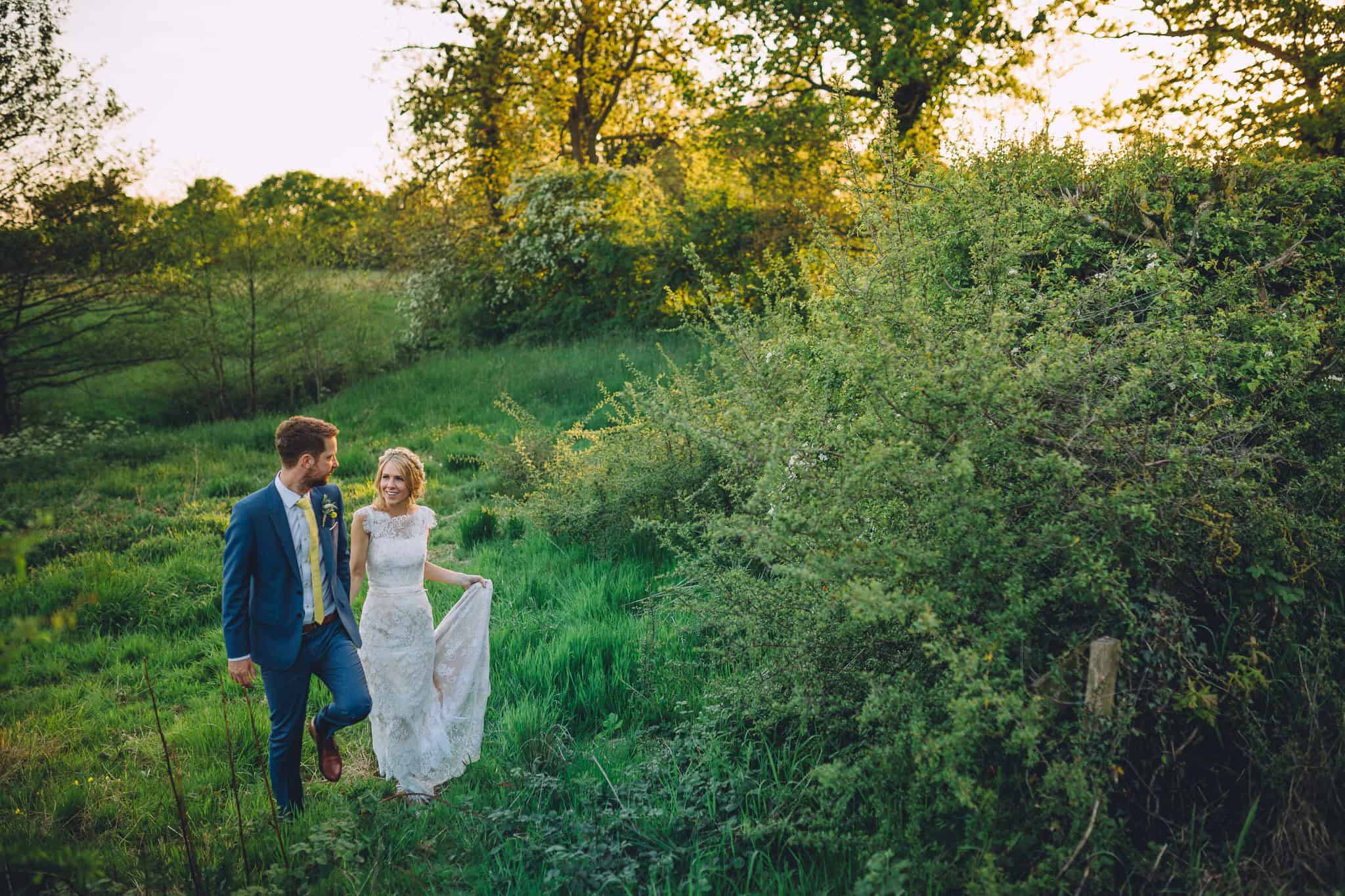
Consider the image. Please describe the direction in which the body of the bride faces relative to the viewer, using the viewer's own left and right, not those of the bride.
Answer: facing the viewer

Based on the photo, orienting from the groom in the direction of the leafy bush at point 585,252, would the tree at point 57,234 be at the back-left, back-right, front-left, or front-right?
front-left

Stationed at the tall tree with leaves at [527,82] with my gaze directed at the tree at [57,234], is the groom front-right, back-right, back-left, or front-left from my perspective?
front-left

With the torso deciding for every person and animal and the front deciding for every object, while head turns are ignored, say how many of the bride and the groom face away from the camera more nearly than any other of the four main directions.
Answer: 0

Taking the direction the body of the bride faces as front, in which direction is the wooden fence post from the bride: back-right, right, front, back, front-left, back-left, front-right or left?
front-left

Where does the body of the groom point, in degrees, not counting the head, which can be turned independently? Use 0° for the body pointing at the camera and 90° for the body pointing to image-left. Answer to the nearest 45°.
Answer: approximately 315°

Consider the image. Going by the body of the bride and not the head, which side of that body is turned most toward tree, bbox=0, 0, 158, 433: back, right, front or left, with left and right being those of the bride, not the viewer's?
back

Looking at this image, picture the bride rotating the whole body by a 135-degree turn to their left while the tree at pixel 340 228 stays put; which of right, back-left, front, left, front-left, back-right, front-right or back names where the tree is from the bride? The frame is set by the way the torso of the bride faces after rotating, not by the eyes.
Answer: front-left

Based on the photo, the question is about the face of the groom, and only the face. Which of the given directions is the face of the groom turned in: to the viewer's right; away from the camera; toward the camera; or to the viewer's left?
to the viewer's right
